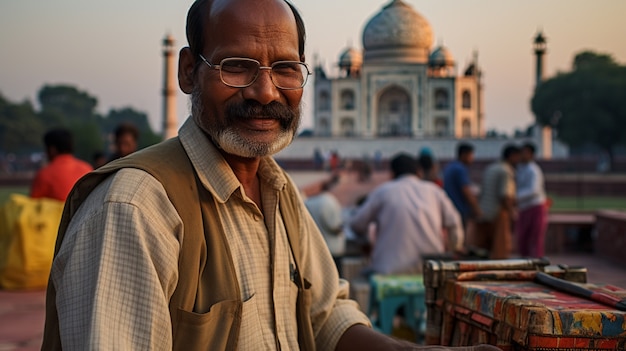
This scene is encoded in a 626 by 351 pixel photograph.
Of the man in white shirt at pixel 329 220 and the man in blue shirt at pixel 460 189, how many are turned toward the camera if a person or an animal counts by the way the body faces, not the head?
0

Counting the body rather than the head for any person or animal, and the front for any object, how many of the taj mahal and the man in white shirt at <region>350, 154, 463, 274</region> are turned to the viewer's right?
0

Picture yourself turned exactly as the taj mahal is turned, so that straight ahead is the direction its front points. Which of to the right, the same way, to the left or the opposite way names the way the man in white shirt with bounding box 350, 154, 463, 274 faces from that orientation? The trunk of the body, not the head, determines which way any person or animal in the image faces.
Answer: the opposite way

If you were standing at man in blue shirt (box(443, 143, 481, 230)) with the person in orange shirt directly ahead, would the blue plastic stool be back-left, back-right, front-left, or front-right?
front-left

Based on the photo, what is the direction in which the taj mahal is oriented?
toward the camera

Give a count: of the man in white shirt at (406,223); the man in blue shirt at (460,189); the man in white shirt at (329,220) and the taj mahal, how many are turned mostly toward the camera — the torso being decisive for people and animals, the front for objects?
1

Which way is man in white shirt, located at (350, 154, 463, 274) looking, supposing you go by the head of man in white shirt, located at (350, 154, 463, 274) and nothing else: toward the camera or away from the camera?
away from the camera

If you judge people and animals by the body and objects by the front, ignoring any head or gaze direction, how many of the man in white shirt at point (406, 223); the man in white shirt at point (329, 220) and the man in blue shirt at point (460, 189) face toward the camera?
0

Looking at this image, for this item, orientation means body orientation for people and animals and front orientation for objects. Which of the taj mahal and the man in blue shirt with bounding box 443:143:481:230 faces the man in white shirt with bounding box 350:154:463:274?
the taj mahal

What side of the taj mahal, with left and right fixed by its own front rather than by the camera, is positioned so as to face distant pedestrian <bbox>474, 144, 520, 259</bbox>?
front

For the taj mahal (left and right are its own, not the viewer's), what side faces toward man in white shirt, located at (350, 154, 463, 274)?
front

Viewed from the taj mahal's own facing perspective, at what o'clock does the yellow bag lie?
The yellow bag is roughly at 12 o'clock from the taj mahal.
